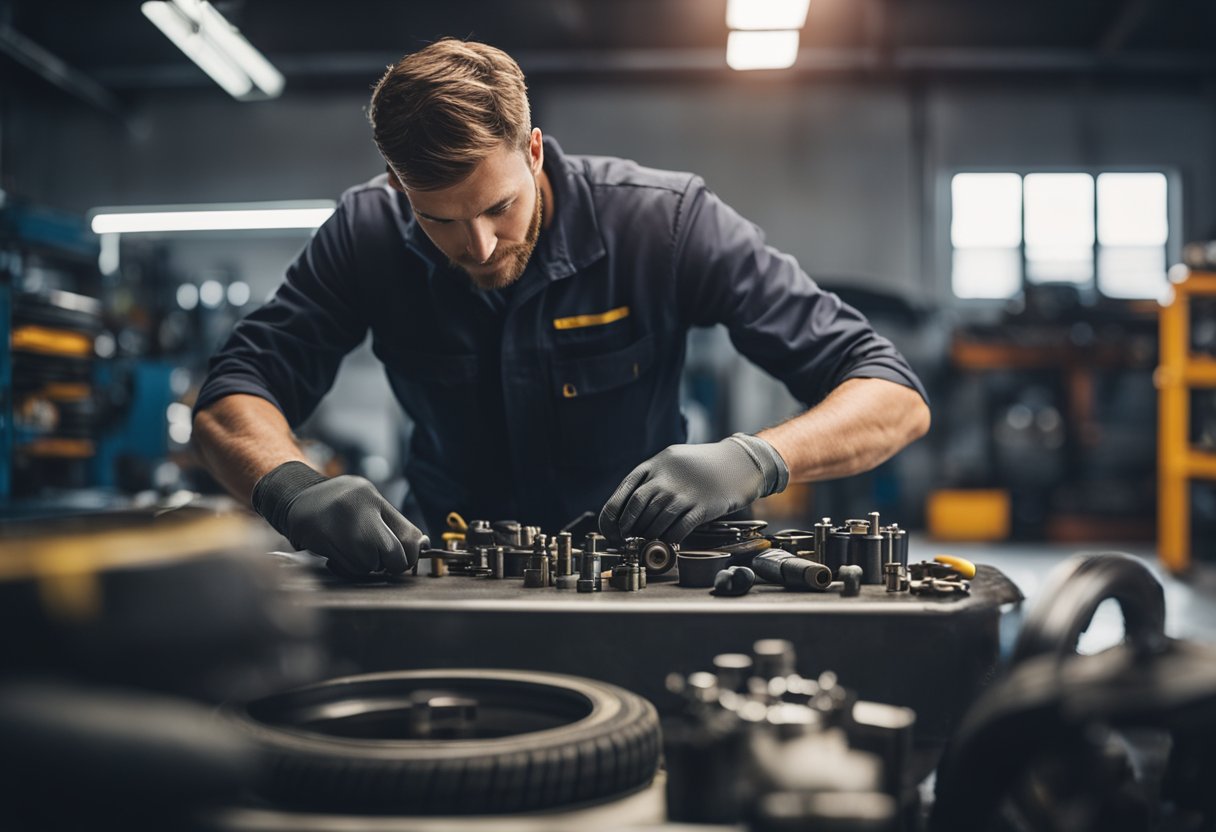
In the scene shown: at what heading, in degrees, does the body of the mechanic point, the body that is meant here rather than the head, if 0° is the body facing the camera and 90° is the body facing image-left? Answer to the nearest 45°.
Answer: approximately 0°

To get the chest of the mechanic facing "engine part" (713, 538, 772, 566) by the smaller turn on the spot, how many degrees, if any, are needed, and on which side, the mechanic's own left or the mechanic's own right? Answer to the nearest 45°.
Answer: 0° — they already face it

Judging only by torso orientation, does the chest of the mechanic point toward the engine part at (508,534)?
yes

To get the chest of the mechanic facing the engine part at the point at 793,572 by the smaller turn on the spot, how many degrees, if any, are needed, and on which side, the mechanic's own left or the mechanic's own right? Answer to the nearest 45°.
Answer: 0° — they already face it

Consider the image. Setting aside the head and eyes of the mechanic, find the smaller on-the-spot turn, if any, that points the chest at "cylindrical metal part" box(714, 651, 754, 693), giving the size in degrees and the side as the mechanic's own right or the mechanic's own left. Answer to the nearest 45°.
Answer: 0° — they already face it

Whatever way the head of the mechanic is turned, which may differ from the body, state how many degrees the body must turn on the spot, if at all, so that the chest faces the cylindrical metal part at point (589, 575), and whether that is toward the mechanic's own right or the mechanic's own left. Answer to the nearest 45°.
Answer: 0° — they already face it

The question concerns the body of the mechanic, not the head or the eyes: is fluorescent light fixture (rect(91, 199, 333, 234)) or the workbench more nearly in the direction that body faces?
the workbench
